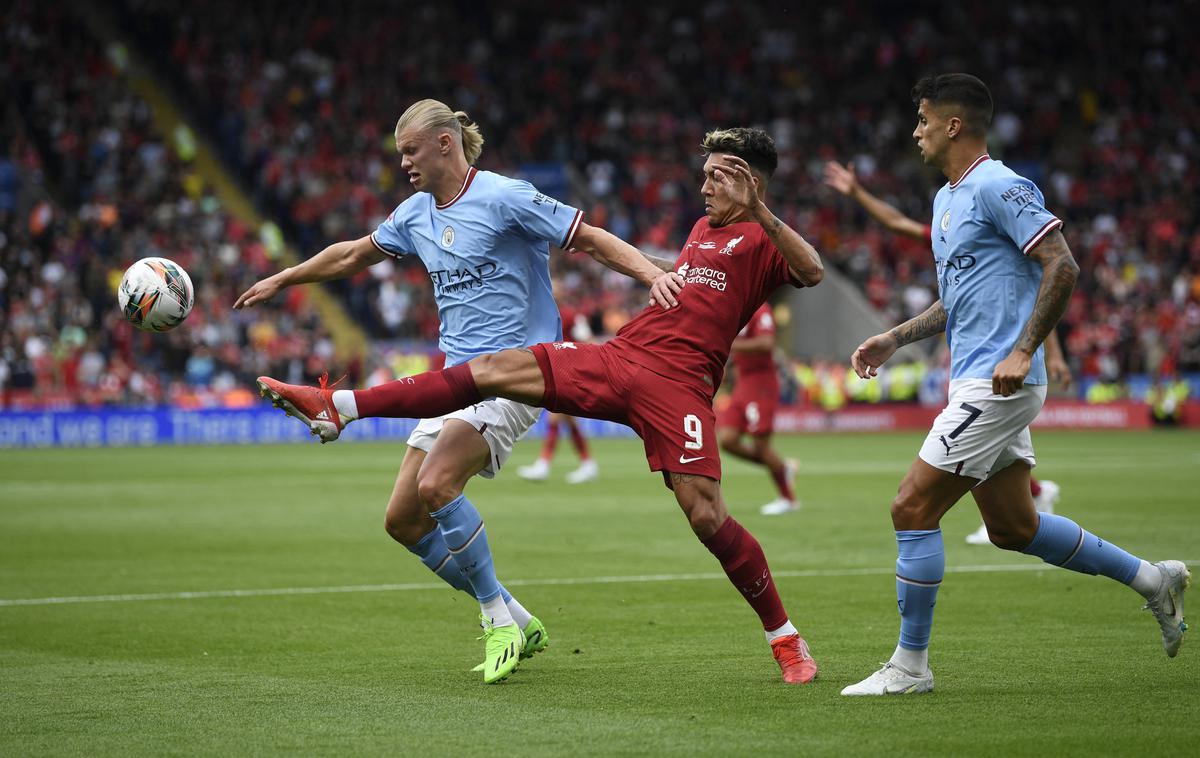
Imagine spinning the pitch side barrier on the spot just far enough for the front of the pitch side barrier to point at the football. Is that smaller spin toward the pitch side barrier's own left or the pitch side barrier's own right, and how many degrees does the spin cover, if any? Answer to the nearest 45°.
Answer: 0° — it already faces it

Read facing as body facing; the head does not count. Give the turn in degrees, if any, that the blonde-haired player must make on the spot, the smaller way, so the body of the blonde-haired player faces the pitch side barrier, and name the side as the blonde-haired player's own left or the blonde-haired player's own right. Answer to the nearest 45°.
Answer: approximately 135° to the blonde-haired player's own right

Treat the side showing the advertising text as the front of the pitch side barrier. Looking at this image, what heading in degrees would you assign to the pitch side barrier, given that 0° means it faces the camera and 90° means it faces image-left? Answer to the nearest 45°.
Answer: approximately 0°

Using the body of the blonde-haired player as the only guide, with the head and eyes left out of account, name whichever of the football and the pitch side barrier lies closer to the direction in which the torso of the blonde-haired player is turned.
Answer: the football

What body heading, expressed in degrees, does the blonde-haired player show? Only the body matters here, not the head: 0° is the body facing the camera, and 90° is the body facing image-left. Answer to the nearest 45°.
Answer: approximately 45°

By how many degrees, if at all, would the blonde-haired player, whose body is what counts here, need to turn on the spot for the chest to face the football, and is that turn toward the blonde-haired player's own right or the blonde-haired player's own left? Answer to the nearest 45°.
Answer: approximately 45° to the blonde-haired player's own right

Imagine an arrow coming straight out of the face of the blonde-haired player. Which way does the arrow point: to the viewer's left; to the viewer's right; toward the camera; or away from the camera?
to the viewer's left

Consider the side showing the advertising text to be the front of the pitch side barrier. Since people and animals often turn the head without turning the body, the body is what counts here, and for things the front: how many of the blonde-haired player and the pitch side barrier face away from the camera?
0

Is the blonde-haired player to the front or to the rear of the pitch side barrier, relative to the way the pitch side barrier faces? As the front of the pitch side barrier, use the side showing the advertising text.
to the front
